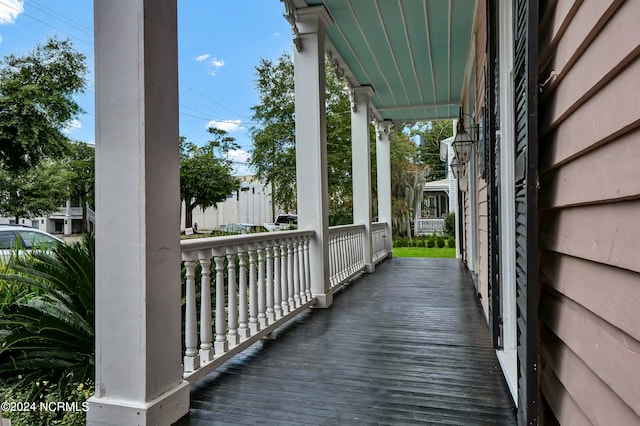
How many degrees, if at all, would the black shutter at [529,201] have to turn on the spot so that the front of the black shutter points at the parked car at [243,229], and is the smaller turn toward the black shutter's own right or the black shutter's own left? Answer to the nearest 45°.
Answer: approximately 45° to the black shutter's own right

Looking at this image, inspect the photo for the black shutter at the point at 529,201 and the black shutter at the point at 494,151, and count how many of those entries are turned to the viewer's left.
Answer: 2

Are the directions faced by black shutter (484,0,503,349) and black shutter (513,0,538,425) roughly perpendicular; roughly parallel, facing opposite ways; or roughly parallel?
roughly parallel

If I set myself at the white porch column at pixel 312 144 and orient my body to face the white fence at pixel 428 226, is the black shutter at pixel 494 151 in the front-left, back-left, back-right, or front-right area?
back-right

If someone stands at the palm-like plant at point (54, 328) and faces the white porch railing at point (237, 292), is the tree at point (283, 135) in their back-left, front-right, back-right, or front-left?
front-left

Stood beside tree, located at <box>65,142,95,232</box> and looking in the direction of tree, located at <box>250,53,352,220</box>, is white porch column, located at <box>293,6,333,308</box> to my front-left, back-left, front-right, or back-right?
front-right

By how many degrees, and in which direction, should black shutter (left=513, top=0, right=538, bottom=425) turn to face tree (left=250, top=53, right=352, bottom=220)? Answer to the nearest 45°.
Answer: approximately 45° to its right

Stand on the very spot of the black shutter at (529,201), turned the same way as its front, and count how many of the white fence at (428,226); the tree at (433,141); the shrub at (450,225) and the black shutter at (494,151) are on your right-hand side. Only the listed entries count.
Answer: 4

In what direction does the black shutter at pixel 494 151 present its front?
to the viewer's left

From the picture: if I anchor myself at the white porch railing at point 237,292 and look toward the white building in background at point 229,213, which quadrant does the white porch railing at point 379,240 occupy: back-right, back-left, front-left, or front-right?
front-right

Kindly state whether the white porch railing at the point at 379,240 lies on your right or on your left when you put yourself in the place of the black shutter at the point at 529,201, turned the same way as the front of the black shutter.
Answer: on your right

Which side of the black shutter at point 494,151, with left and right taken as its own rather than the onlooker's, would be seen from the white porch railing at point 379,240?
right

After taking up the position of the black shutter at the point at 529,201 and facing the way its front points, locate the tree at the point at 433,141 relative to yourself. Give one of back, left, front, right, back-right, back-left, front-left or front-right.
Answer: right

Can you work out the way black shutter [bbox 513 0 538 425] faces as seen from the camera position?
facing to the left of the viewer

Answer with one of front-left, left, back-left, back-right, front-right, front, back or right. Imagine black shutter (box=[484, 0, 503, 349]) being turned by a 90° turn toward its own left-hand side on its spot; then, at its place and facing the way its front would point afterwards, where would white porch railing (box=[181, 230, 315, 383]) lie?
right
